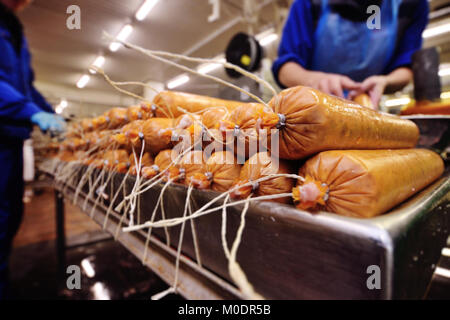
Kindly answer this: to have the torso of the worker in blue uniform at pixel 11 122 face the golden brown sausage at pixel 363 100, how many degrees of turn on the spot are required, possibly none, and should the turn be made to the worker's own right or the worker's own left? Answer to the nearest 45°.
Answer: approximately 45° to the worker's own right

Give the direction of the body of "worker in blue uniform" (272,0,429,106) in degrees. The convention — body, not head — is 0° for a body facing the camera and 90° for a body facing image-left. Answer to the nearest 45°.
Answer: approximately 0°

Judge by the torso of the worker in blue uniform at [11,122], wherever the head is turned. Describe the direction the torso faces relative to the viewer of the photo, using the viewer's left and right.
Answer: facing to the right of the viewer

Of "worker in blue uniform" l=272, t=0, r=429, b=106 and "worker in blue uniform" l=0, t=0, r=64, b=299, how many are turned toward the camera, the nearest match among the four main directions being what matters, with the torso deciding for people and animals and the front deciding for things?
1
